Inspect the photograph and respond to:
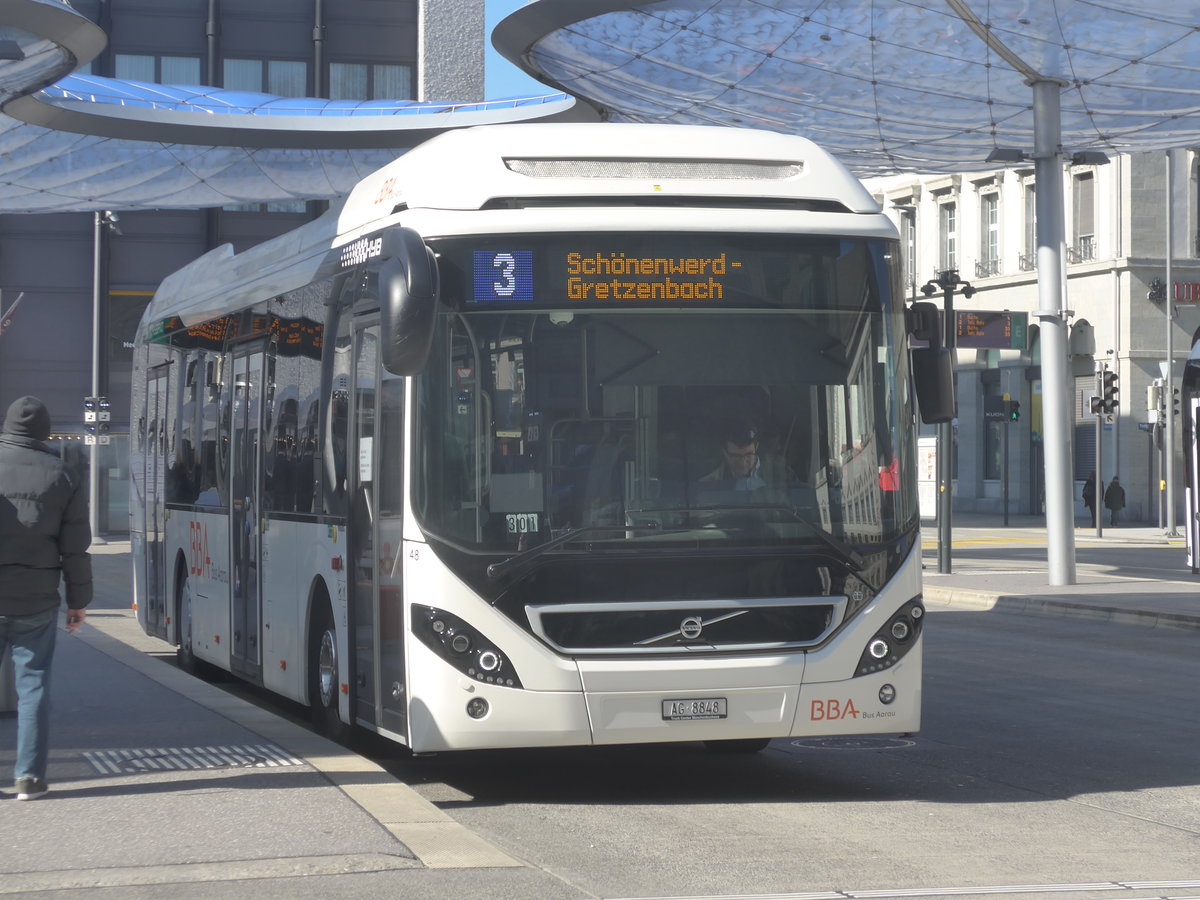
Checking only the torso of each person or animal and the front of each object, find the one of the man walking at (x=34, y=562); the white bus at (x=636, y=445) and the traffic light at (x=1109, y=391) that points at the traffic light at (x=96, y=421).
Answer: the man walking

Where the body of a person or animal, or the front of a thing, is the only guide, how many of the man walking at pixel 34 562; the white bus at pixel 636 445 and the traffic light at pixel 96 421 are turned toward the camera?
2

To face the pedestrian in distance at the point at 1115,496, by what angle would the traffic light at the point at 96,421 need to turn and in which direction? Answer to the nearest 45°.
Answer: approximately 90° to its left

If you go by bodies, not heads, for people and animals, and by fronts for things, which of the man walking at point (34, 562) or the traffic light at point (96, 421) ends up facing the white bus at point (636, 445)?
the traffic light

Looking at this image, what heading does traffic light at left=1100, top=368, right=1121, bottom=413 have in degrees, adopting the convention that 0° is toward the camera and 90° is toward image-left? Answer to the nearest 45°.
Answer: approximately 315°

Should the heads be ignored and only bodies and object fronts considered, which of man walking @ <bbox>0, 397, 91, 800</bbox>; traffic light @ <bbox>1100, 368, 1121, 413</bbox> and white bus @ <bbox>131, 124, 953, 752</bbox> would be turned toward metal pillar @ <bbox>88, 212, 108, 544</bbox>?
the man walking

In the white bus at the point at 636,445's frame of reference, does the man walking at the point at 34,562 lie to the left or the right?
on its right

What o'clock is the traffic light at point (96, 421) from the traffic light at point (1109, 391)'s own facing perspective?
the traffic light at point (96, 421) is roughly at 4 o'clock from the traffic light at point (1109, 391).

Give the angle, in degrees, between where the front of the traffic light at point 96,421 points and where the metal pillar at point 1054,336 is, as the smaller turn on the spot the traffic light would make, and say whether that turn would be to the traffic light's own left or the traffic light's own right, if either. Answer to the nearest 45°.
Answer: approximately 45° to the traffic light's own left

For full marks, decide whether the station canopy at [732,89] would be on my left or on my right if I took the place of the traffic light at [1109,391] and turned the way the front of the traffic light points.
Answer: on my right

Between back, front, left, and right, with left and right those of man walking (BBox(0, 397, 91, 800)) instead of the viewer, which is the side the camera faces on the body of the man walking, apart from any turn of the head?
back

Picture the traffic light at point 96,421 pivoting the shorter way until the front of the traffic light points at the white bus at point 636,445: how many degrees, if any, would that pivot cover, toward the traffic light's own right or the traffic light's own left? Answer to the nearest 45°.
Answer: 0° — it already faces it
